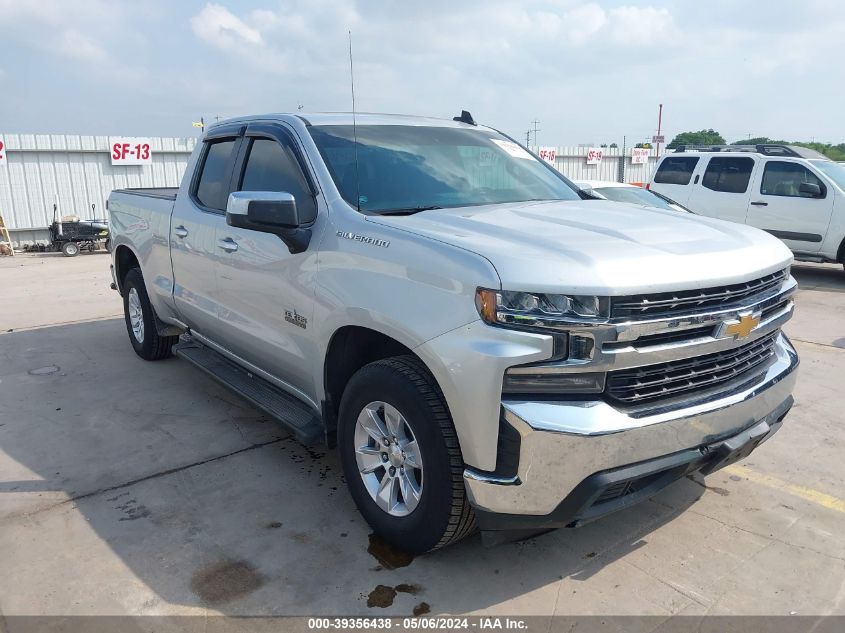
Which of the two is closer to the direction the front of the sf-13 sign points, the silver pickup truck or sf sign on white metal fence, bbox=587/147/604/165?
the silver pickup truck

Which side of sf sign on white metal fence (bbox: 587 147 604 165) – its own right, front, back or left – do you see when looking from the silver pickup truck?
front

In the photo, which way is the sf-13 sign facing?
toward the camera

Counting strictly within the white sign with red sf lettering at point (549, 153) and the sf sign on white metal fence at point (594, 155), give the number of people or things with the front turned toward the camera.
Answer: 2

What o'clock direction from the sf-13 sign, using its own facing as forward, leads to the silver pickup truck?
The silver pickup truck is roughly at 12 o'clock from the sf-13 sign.

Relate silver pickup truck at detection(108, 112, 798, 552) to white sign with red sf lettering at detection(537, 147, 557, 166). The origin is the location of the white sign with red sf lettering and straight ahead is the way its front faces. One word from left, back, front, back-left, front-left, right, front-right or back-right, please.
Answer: front

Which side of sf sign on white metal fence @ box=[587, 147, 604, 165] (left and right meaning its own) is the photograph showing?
front

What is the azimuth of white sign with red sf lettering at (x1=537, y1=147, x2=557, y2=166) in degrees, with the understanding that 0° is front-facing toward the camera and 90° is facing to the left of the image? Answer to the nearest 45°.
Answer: approximately 0°

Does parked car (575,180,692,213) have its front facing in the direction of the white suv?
no

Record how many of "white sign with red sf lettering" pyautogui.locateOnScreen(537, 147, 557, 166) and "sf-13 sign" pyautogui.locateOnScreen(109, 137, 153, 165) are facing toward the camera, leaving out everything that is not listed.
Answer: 2

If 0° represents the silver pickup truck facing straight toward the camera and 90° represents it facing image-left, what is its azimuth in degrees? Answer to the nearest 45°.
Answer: approximately 315°

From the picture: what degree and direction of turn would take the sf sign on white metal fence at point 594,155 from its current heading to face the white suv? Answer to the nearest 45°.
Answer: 0° — it already faces it

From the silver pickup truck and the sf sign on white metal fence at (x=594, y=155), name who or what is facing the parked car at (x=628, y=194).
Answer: the sf sign on white metal fence

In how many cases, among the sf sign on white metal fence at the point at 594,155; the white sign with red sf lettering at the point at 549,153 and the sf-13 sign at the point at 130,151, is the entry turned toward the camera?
3

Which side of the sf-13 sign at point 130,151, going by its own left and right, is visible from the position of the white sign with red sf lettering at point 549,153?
left
